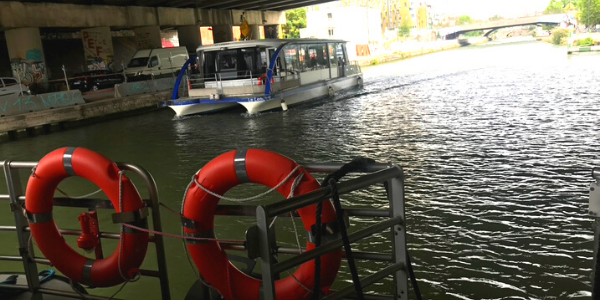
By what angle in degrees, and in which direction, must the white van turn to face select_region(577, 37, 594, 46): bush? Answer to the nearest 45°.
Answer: approximately 135° to its left

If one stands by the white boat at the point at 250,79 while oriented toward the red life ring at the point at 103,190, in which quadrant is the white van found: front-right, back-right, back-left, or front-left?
back-right
